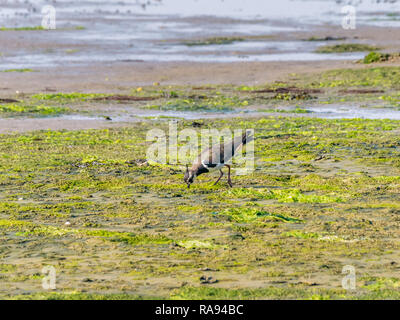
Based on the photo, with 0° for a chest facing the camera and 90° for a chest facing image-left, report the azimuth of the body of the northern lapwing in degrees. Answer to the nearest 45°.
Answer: approximately 90°
